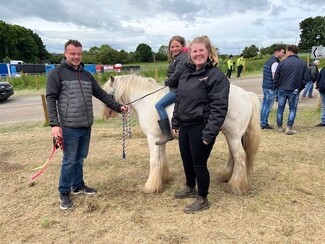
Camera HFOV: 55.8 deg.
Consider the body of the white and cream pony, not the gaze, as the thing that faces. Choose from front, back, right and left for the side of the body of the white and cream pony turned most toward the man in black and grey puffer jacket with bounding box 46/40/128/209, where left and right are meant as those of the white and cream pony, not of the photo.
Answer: front

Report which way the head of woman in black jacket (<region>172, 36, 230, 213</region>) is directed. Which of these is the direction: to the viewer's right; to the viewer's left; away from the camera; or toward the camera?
toward the camera

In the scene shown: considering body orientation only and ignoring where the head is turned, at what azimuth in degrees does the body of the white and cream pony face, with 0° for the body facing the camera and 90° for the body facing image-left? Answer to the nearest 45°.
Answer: approximately 90°

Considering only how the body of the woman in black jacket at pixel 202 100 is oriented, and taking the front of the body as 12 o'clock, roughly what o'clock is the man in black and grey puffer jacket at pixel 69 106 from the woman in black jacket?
The man in black and grey puffer jacket is roughly at 2 o'clock from the woman in black jacket.

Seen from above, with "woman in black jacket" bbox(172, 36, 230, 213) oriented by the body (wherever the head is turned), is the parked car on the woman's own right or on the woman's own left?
on the woman's own right

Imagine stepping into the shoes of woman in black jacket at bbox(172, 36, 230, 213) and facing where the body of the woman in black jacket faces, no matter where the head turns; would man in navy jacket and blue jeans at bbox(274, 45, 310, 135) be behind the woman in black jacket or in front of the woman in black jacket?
behind

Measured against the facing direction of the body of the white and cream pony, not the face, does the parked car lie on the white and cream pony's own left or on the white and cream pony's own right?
on the white and cream pony's own right

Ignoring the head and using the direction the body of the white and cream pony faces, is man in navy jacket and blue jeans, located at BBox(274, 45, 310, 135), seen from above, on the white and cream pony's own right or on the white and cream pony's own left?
on the white and cream pony's own right

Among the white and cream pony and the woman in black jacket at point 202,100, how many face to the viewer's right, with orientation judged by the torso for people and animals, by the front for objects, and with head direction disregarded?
0
